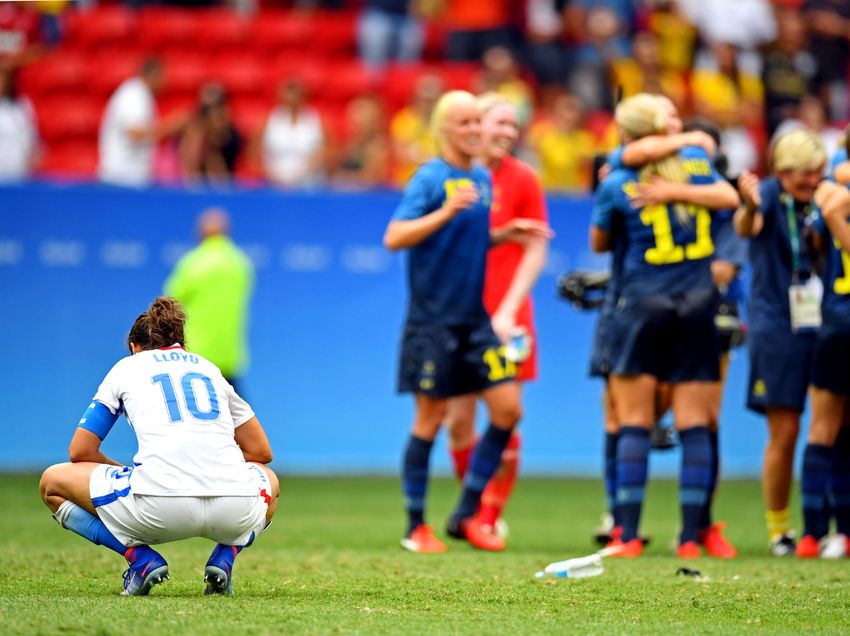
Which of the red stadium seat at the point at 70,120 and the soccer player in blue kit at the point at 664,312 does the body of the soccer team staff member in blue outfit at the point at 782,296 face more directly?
the soccer player in blue kit

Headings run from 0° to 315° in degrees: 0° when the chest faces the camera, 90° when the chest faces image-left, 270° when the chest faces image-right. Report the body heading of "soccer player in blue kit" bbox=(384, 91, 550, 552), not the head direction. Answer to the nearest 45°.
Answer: approximately 315°

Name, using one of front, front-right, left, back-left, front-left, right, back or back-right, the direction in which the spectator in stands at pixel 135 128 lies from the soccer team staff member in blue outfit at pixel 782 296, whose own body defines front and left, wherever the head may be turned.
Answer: back

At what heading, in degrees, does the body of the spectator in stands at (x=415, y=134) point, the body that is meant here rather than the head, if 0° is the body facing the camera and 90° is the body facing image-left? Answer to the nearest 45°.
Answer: approximately 315°

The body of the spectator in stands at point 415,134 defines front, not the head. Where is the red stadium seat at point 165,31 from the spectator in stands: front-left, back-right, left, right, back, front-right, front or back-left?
back

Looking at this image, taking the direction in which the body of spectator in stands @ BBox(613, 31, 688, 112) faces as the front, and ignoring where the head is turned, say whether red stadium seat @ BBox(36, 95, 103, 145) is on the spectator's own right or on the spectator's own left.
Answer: on the spectator's own right

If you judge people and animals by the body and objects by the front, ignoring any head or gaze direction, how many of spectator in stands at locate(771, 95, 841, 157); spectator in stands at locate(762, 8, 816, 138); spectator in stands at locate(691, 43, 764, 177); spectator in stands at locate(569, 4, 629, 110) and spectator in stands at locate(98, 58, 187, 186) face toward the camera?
4

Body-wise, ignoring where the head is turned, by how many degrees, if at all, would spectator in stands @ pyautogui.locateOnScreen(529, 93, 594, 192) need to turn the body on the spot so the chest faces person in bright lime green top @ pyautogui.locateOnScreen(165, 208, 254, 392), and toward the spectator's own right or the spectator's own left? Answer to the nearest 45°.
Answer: approximately 45° to the spectator's own right

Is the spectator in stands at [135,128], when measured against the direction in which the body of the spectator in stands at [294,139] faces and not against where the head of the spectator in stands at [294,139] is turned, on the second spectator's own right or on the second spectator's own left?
on the second spectator's own right

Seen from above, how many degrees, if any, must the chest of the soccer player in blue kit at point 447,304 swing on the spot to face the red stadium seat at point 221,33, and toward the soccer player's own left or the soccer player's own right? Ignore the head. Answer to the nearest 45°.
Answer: approximately 135° to the soccer player's own left
